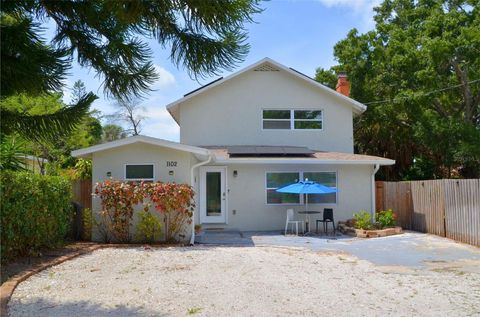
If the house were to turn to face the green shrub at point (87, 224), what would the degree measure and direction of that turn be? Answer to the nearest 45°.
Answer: approximately 45° to its right

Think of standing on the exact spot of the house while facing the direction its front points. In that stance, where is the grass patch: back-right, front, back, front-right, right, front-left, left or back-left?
front

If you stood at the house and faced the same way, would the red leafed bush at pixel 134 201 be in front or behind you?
in front

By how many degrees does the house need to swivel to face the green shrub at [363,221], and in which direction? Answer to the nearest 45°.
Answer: approximately 45° to its left

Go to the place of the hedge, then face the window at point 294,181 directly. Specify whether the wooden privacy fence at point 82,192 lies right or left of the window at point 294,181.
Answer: left

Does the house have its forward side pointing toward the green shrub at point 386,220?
no

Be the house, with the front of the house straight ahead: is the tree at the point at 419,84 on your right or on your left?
on your left

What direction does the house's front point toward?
toward the camera

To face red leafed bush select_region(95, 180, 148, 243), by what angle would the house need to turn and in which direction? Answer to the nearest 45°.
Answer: approximately 45° to its right

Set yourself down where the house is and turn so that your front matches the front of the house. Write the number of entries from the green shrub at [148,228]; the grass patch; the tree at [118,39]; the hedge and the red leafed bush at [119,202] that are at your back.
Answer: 0

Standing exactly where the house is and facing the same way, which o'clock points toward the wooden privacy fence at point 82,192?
The wooden privacy fence is roughly at 2 o'clock from the house.

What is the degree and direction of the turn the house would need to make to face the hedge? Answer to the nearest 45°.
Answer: approximately 45° to its right

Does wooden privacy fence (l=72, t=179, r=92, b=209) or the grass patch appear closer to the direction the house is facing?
the grass patch

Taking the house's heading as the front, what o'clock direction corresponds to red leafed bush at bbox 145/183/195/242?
The red leafed bush is roughly at 1 o'clock from the house.

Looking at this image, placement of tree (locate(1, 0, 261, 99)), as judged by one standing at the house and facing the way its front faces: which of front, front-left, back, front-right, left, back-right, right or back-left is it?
front

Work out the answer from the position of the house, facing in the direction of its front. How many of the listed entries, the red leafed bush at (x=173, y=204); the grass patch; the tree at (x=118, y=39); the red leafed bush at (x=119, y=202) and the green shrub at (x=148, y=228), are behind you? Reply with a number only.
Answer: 0

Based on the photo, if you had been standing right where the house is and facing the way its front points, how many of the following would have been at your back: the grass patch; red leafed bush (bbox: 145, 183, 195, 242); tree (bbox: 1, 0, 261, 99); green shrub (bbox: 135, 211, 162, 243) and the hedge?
0

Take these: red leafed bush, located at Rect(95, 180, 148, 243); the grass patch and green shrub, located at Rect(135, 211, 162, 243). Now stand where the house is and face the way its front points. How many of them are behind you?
0

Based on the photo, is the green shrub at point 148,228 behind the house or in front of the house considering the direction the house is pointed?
in front
